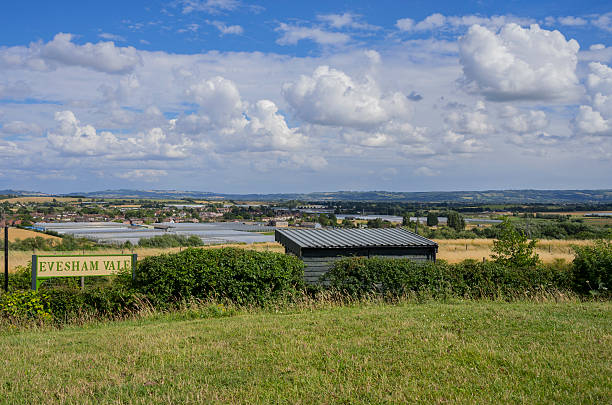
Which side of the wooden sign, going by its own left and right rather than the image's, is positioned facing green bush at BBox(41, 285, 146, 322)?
front

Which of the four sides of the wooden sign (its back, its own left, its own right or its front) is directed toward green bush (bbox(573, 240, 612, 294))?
left

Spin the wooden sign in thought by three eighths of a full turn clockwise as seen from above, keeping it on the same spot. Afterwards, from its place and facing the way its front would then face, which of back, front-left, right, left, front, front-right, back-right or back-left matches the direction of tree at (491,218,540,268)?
back-right

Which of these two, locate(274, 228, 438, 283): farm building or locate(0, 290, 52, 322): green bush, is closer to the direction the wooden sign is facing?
the green bush

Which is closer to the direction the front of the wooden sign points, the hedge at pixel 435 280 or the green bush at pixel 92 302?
the green bush

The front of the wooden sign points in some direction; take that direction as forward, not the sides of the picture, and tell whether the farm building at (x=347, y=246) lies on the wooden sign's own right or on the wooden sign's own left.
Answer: on the wooden sign's own left

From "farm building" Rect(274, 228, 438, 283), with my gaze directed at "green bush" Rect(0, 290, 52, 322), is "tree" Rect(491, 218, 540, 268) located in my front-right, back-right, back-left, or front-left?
back-left

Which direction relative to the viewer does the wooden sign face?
toward the camera

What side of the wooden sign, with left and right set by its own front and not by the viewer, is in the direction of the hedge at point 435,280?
left

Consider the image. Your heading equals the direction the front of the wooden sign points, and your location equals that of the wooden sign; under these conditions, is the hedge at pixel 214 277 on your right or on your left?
on your left
